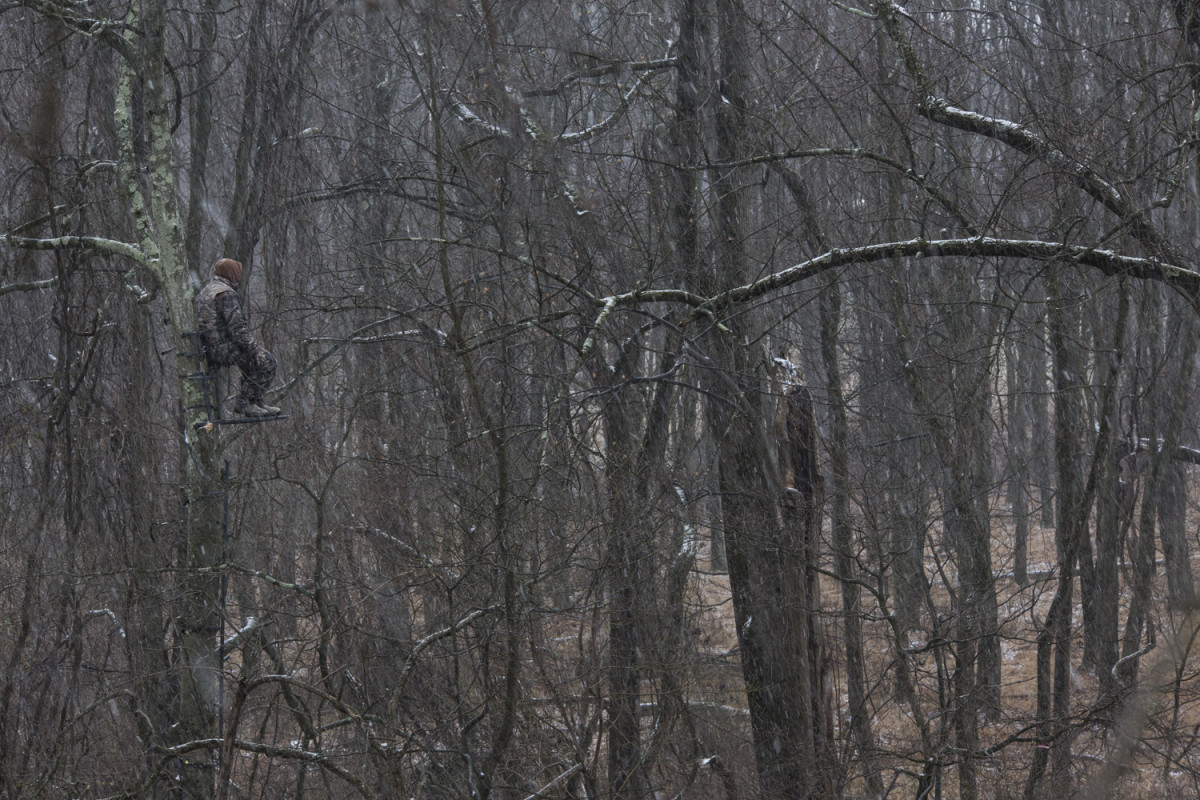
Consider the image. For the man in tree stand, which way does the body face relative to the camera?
to the viewer's right

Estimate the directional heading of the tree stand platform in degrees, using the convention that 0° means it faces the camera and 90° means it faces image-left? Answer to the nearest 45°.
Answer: approximately 270°
